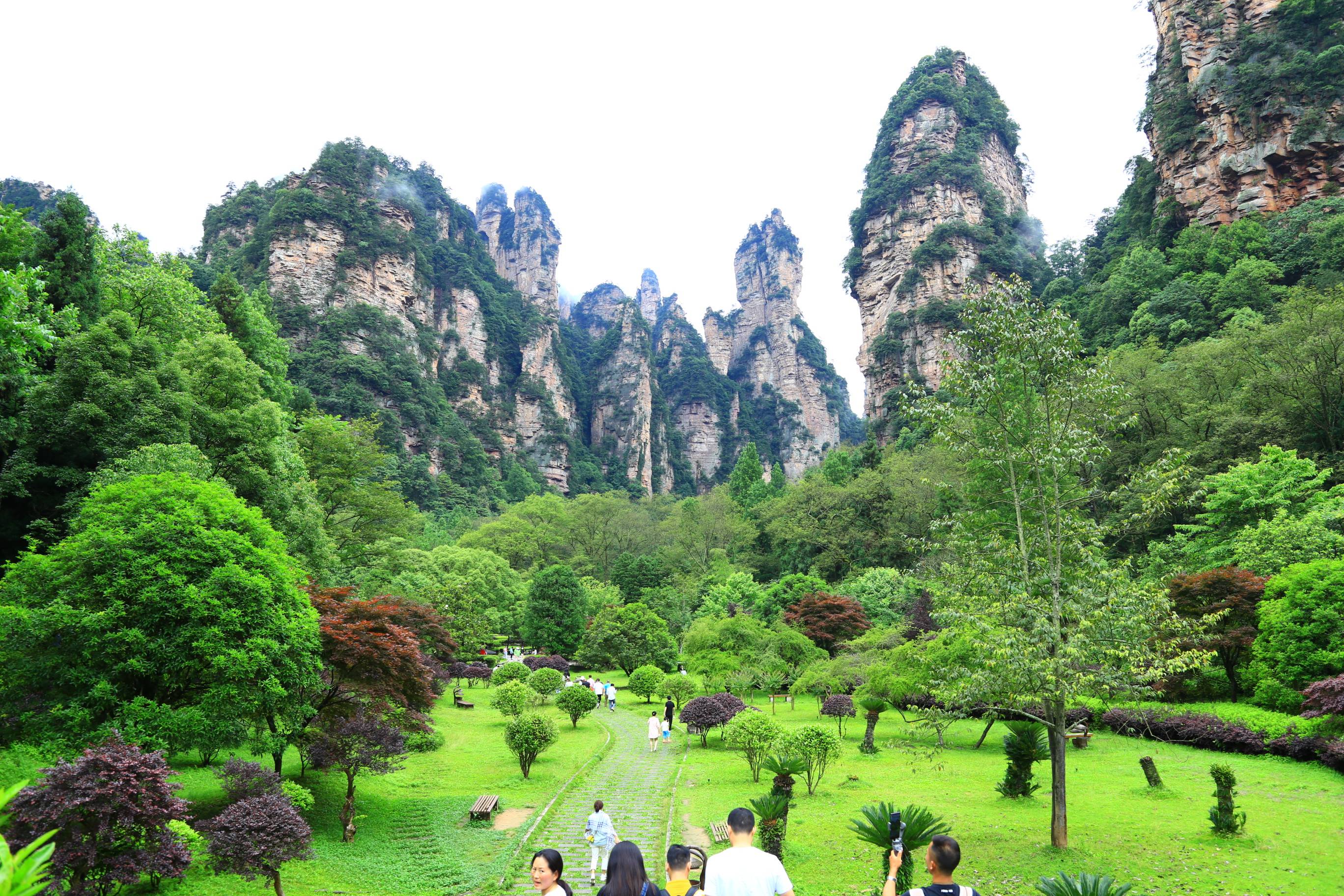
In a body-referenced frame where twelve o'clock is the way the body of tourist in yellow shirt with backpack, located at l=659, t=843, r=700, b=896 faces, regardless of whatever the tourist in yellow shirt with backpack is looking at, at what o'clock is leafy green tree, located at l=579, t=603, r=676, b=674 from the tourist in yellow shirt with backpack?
The leafy green tree is roughly at 12 o'clock from the tourist in yellow shirt with backpack.

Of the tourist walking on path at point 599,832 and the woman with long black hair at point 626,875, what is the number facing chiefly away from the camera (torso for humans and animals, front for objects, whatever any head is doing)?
2

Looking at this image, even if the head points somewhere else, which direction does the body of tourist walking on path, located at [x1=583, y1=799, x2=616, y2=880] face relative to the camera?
away from the camera

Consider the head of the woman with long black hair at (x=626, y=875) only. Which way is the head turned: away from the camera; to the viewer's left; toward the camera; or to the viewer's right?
away from the camera

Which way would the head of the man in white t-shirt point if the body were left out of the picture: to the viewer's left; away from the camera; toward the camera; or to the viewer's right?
away from the camera

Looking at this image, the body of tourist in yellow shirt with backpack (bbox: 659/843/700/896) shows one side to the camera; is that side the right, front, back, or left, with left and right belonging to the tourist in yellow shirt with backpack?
back

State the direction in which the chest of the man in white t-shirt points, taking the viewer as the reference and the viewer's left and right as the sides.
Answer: facing away from the viewer

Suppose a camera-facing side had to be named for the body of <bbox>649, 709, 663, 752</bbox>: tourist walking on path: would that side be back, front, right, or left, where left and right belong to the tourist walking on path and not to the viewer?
back

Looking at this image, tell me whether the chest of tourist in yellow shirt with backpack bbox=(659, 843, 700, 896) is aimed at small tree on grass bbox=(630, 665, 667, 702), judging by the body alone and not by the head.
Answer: yes

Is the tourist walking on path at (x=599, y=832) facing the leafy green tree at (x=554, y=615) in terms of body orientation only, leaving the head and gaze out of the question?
yes

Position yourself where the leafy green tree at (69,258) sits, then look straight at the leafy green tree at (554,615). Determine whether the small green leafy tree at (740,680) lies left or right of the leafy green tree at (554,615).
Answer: right

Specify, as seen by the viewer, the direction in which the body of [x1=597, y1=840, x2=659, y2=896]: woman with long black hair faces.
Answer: away from the camera
